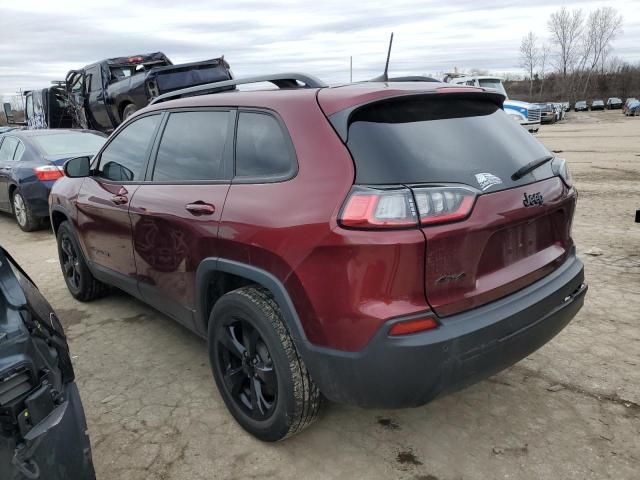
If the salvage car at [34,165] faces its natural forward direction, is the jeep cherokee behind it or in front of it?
behind

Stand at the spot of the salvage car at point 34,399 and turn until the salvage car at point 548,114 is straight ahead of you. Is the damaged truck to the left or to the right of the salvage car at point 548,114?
left

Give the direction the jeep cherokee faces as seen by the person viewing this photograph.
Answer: facing away from the viewer and to the left of the viewer

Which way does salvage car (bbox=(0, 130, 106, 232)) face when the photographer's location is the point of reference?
facing away from the viewer and to the left of the viewer

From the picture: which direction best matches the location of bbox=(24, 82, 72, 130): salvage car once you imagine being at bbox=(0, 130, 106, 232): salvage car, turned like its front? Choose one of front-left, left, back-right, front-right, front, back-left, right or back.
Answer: front-right

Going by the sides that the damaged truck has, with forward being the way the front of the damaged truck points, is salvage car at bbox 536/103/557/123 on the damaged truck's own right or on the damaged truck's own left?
on the damaged truck's own right

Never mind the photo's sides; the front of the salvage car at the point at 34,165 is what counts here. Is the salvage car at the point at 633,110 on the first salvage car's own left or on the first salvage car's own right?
on the first salvage car's own right

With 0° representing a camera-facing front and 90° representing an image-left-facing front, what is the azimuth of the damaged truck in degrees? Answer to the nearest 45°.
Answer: approximately 135°
